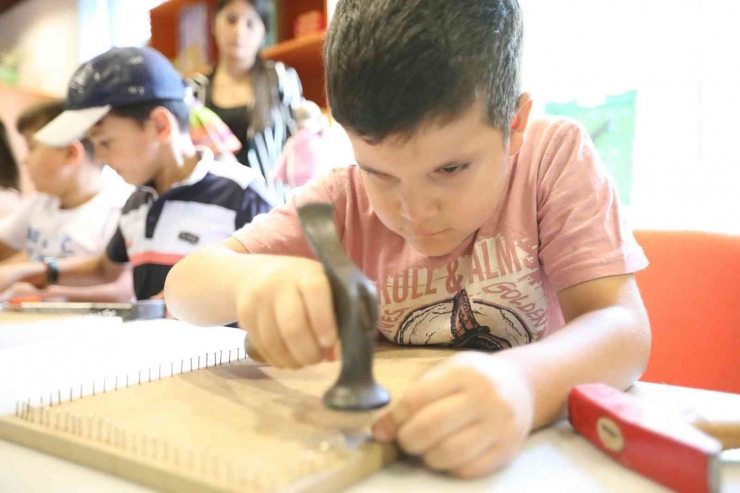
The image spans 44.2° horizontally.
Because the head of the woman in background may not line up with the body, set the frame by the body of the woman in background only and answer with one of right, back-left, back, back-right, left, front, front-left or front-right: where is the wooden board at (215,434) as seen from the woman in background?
front

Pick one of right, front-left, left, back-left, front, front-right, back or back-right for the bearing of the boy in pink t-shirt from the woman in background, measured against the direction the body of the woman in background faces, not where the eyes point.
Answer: front

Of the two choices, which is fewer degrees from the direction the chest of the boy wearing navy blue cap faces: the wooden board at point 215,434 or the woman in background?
the wooden board

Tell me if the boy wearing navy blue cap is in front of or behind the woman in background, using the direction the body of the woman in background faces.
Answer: in front

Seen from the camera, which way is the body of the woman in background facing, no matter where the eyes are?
toward the camera
